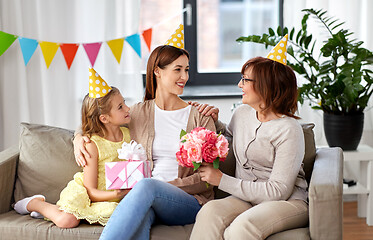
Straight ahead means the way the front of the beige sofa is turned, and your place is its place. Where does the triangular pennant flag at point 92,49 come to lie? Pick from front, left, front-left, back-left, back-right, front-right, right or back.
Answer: back

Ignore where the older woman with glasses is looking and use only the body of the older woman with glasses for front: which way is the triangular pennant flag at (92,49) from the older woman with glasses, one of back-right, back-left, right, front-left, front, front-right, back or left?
right

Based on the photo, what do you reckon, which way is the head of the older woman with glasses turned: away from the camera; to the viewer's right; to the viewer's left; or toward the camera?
to the viewer's left

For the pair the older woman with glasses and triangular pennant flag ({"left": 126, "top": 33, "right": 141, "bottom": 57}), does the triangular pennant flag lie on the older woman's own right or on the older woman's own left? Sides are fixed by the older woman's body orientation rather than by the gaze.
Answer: on the older woman's own right

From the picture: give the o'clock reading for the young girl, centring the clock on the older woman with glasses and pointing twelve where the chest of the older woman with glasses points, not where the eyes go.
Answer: The young girl is roughly at 2 o'clock from the older woman with glasses.

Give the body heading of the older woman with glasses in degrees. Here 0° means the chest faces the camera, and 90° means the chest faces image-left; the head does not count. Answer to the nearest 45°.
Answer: approximately 45°

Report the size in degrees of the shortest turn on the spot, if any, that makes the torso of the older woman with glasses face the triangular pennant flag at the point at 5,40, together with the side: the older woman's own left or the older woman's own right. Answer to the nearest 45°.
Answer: approximately 90° to the older woman's own right

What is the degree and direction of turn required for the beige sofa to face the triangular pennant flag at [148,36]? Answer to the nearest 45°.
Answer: approximately 180°

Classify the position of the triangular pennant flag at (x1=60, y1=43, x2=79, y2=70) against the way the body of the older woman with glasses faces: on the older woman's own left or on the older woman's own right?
on the older woman's own right

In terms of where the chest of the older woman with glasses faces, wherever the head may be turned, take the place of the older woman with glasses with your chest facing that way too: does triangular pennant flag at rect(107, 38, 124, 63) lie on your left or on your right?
on your right

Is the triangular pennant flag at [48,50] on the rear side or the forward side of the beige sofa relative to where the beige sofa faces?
on the rear side

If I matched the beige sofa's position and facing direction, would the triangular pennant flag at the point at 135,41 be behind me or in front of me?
behind

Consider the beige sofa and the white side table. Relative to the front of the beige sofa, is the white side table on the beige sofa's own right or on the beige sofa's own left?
on the beige sofa's own left

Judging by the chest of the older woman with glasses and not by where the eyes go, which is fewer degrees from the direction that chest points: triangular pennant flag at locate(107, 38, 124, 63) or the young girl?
the young girl

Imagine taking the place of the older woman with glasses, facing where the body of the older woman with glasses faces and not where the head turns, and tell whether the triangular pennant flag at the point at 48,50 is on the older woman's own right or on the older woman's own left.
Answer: on the older woman's own right
